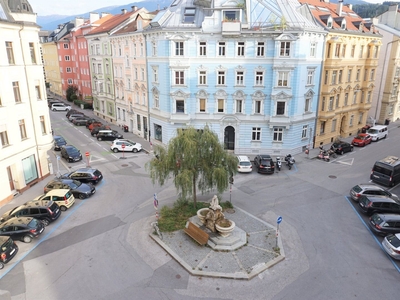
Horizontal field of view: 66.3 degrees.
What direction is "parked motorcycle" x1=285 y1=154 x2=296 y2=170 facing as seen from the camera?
toward the camera

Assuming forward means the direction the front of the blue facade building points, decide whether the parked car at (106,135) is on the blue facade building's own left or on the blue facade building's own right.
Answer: on the blue facade building's own right

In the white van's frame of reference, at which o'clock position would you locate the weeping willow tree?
The weeping willow tree is roughly at 11 o'clock from the white van.

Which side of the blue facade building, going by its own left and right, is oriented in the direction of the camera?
front

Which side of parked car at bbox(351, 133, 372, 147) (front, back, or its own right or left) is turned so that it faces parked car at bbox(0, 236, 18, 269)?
front

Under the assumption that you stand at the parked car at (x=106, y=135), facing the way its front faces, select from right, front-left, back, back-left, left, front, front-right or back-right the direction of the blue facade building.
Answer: front

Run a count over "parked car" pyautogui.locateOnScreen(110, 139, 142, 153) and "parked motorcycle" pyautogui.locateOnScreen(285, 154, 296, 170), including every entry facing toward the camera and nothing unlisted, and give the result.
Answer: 1

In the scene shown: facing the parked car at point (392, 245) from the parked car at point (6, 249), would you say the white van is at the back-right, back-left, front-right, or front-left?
front-left

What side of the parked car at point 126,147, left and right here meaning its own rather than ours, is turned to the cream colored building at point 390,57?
front

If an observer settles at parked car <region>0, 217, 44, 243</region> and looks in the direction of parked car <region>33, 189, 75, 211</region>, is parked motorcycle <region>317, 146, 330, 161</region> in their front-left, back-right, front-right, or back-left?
front-right
